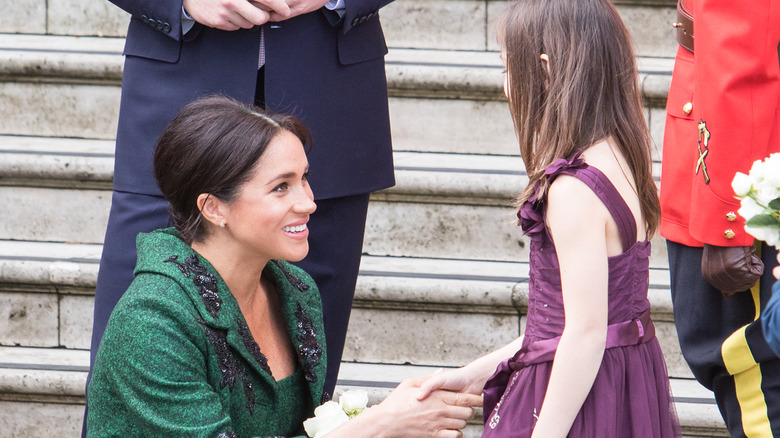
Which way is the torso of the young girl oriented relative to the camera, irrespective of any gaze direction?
to the viewer's left

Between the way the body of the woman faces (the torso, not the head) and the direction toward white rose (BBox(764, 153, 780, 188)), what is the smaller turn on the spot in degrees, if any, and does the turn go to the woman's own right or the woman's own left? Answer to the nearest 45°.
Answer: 0° — they already face it

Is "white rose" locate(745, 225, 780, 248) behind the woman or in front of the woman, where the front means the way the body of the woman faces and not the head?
in front

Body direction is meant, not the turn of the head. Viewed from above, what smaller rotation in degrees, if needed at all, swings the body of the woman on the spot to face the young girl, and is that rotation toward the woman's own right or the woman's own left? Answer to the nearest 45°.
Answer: approximately 45° to the woman's own left

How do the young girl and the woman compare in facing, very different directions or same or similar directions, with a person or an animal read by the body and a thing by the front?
very different directions

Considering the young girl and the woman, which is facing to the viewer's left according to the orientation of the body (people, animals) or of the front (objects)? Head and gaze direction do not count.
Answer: the young girl

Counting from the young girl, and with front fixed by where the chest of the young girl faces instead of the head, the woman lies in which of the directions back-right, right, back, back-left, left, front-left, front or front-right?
front

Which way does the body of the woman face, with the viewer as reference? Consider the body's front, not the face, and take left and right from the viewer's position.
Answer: facing the viewer and to the right of the viewer

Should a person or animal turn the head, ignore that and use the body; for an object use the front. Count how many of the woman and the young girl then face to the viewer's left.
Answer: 1

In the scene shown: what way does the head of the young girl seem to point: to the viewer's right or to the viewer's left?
to the viewer's left
